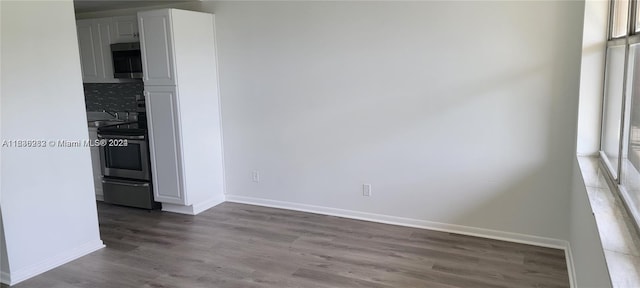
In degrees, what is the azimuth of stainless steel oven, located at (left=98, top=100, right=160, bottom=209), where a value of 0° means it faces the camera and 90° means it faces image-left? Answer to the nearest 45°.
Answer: approximately 45°

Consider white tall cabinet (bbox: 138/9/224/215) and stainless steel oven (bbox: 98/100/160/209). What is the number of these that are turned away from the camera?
0

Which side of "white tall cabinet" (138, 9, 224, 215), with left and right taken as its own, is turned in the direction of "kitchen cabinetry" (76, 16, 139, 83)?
right

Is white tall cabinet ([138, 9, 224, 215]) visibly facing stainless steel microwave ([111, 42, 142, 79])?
no

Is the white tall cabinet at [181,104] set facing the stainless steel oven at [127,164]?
no

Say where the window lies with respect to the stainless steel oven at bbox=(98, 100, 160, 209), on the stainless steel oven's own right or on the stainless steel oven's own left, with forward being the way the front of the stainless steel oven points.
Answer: on the stainless steel oven's own left

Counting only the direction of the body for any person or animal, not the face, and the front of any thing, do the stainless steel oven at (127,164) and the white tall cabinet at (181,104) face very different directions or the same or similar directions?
same or similar directions

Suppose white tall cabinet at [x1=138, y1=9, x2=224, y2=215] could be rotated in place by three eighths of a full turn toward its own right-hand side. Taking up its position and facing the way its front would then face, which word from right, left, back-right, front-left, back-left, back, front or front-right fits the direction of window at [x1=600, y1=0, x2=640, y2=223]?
back-right

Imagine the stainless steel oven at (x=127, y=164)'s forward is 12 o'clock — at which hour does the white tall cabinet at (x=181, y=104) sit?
The white tall cabinet is roughly at 9 o'clock from the stainless steel oven.

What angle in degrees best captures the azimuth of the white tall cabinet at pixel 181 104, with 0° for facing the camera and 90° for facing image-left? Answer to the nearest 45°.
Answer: approximately 45°
